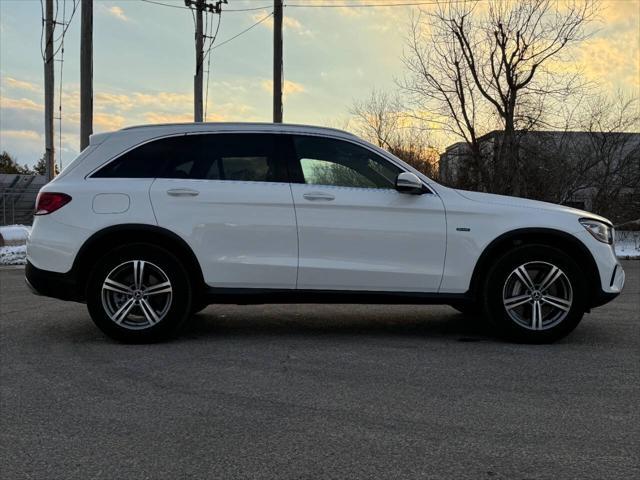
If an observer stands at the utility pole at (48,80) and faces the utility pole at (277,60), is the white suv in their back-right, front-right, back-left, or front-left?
front-right

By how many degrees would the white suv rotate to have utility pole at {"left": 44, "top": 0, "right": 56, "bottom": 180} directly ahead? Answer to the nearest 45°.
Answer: approximately 135° to its left

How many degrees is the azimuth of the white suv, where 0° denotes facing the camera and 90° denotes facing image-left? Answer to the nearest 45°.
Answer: approximately 270°

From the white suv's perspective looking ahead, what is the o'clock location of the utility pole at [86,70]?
The utility pole is roughly at 8 o'clock from the white suv.

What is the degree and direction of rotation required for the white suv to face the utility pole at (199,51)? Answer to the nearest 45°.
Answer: approximately 90° to its left

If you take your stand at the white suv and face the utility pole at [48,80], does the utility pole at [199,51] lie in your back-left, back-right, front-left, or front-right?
front-right

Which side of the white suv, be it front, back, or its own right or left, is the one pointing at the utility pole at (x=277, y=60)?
left

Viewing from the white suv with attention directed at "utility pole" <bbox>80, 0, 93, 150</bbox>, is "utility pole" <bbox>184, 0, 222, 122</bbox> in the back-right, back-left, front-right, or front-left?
front-right
